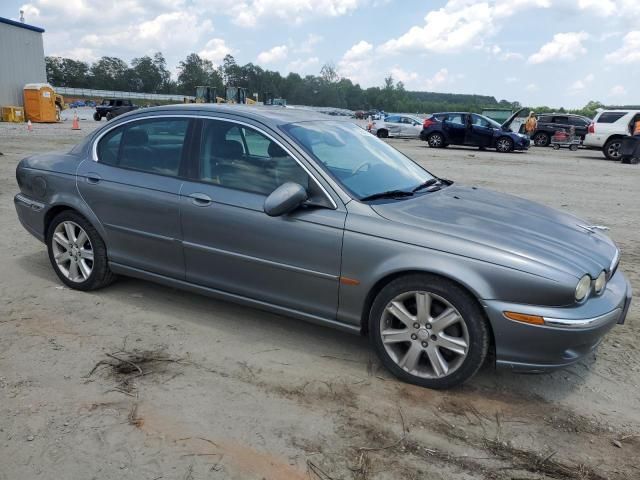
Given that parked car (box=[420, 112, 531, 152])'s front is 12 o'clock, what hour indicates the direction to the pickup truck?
The pickup truck is roughly at 7 o'clock from the parked car.

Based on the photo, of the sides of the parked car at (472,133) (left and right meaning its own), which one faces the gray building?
back

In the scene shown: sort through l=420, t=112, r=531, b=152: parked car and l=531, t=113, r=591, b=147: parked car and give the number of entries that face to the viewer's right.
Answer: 2

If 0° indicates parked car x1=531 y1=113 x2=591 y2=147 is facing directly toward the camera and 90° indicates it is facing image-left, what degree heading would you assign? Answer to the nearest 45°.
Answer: approximately 270°

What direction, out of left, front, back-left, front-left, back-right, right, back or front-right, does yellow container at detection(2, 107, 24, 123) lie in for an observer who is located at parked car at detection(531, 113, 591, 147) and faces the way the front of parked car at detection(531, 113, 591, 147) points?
back

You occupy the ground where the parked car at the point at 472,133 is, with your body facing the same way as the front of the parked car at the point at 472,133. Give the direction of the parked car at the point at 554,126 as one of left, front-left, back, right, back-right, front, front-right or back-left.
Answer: front-left

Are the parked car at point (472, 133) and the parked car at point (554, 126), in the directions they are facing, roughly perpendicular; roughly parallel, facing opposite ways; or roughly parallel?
roughly parallel

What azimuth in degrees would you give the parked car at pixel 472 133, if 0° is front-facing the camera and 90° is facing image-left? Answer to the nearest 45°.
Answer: approximately 270°

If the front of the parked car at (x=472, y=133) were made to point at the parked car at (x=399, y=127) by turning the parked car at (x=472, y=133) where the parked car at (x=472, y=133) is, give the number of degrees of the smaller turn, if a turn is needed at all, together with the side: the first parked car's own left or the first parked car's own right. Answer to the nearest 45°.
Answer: approximately 135° to the first parked car's own left

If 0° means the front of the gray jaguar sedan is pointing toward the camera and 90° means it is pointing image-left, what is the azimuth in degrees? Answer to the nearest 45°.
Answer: approximately 315°

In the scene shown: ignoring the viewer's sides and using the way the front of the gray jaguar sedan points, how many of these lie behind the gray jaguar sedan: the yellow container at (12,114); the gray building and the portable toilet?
3
